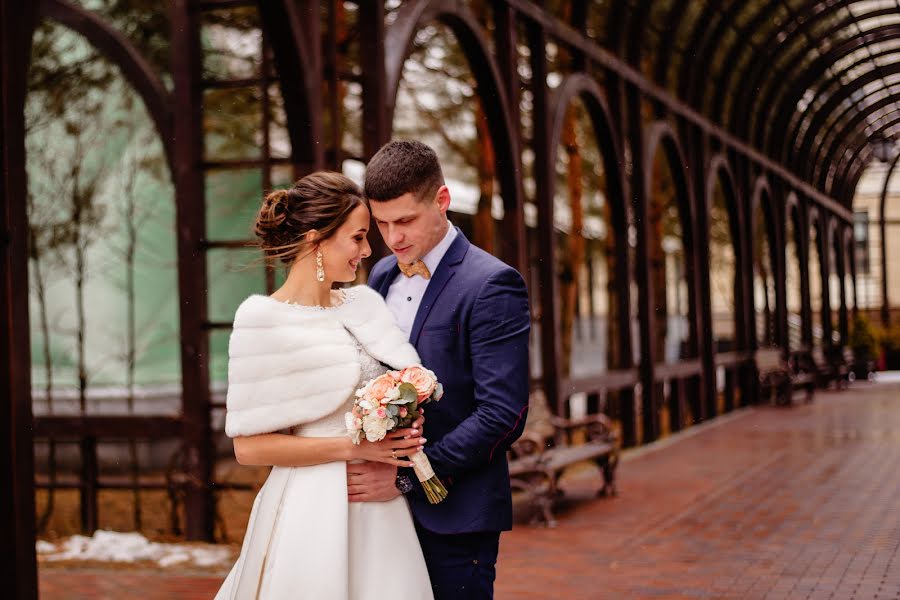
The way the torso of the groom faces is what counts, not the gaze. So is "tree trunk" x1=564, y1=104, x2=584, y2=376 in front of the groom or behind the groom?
behind

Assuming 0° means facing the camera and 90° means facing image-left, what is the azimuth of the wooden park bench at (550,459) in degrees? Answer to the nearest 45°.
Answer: approximately 315°

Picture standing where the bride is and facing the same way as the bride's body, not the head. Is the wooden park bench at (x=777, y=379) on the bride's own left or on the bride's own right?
on the bride's own left

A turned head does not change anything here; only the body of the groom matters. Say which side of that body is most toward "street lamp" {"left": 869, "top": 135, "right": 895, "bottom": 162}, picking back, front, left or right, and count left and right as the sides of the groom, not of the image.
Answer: back

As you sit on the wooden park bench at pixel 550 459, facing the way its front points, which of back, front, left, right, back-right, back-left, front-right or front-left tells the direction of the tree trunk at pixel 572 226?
back-left

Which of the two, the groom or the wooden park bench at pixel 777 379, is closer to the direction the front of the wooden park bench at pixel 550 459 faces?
the groom

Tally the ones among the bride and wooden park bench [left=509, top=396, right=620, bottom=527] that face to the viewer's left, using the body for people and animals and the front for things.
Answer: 0

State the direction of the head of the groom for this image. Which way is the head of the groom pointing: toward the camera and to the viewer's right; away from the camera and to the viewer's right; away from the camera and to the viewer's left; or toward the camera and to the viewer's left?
toward the camera and to the viewer's left

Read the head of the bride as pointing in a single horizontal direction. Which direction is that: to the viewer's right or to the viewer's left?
to the viewer's right

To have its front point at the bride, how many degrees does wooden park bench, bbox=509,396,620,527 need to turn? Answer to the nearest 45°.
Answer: approximately 45° to its right

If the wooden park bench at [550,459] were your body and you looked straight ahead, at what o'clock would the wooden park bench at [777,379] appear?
the wooden park bench at [777,379] is roughly at 8 o'clock from the wooden park bench at [550,459].

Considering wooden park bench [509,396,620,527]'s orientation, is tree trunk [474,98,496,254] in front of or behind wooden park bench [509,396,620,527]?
behind

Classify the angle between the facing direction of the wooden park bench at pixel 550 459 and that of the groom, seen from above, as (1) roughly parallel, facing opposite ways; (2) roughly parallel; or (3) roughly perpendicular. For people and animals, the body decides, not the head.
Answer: roughly perpendicular
